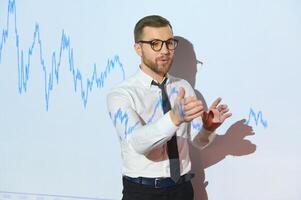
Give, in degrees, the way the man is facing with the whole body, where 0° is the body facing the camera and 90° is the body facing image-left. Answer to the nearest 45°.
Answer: approximately 315°
